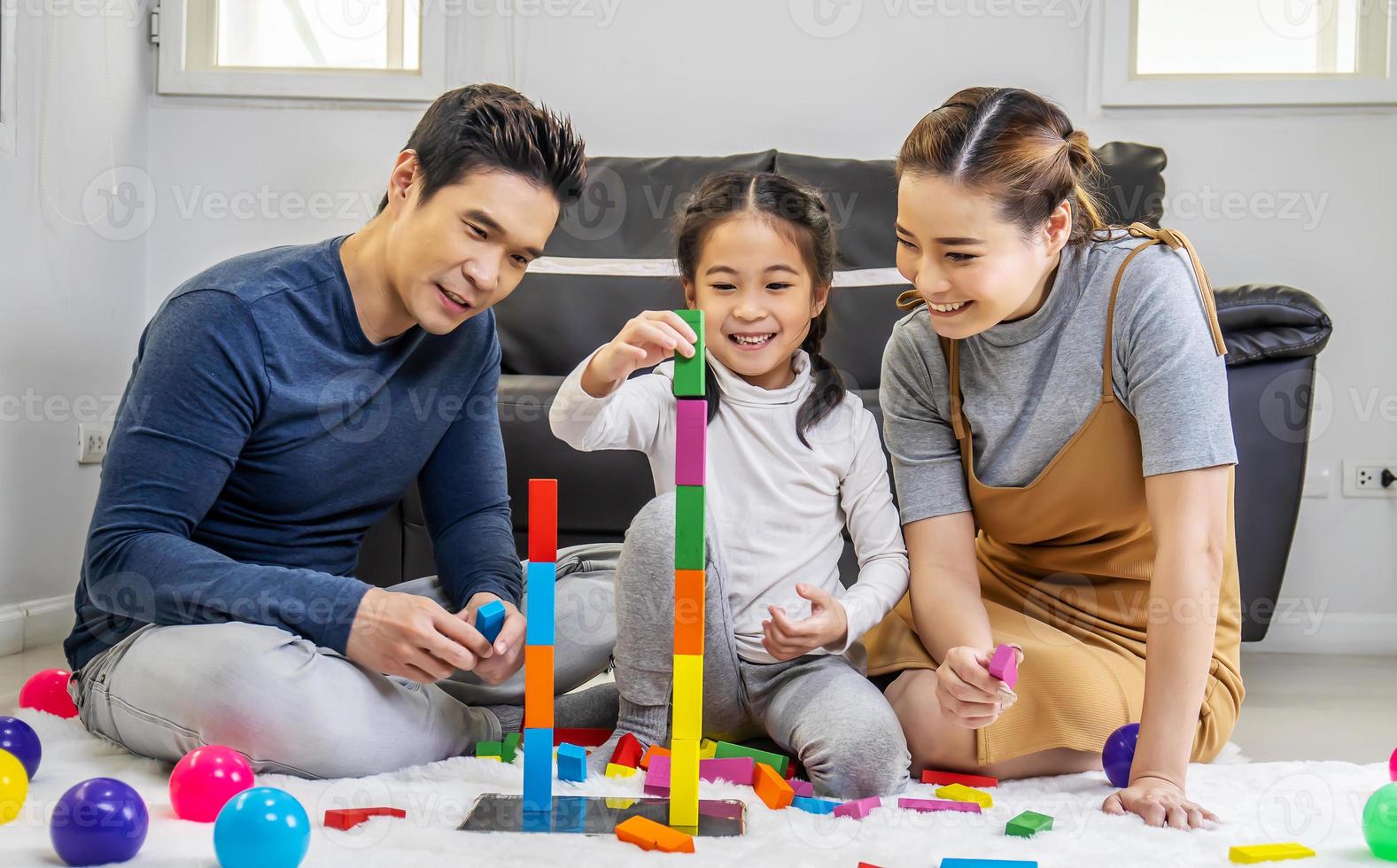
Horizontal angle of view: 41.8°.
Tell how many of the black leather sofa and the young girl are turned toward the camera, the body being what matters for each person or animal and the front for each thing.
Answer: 2

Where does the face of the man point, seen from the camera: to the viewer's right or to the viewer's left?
to the viewer's right

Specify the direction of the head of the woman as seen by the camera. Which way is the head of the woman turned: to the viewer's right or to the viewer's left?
to the viewer's left
